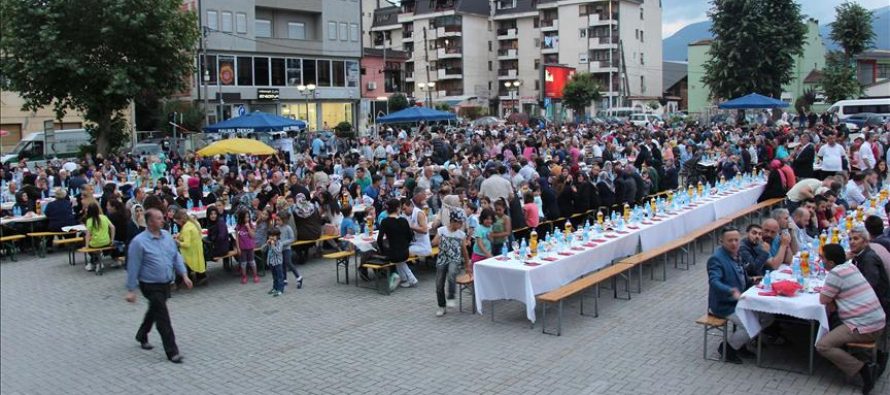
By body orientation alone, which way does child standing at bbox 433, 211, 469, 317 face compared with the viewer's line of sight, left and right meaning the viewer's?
facing the viewer

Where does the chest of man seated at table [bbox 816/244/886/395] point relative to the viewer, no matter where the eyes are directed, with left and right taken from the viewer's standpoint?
facing to the left of the viewer

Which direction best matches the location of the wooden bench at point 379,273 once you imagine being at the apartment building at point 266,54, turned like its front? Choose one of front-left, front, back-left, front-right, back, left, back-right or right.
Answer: front

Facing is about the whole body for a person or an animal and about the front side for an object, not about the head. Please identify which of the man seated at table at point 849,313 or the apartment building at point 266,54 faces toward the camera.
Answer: the apartment building

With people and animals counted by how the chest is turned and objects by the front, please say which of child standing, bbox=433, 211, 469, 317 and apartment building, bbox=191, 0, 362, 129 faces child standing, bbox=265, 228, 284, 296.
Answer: the apartment building

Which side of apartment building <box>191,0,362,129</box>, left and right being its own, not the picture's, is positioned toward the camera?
front

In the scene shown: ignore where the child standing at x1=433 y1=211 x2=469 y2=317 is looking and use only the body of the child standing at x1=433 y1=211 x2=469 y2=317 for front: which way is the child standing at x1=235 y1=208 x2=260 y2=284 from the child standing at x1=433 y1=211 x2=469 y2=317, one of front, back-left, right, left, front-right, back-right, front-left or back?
back-right

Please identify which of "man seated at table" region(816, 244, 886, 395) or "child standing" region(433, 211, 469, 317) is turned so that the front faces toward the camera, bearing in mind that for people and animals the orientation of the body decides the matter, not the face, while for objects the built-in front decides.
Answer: the child standing

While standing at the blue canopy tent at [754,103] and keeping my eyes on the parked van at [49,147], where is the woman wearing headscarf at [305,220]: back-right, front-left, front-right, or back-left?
front-left
